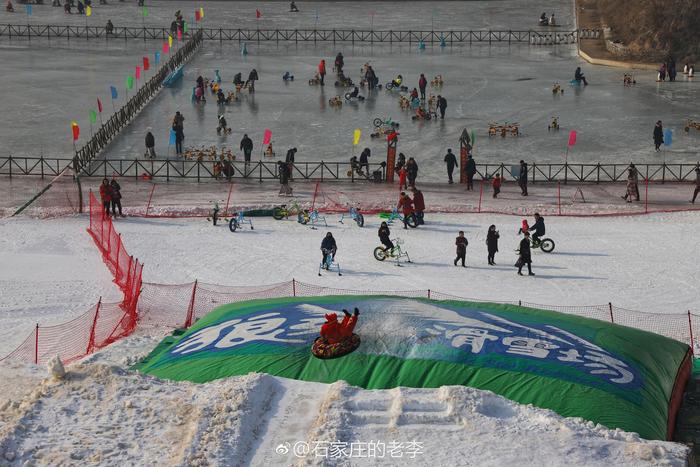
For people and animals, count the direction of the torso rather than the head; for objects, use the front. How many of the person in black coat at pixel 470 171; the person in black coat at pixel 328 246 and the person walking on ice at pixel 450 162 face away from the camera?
2

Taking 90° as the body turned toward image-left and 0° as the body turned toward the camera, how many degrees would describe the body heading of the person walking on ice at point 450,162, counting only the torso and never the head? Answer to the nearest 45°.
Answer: approximately 180°

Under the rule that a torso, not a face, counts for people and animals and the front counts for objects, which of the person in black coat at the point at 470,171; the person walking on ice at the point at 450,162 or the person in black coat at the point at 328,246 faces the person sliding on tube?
the person in black coat at the point at 328,246

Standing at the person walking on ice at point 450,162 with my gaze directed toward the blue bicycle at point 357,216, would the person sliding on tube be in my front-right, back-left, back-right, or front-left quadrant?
front-left

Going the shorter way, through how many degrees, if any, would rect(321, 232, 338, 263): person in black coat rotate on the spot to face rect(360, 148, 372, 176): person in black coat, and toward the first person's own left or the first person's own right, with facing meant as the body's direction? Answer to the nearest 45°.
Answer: approximately 180°

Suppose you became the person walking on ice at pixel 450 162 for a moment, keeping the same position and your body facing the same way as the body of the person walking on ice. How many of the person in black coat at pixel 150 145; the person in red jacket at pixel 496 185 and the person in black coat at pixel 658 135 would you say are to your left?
1

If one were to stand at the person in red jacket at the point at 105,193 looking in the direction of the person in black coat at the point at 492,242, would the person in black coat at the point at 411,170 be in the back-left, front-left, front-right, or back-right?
front-left

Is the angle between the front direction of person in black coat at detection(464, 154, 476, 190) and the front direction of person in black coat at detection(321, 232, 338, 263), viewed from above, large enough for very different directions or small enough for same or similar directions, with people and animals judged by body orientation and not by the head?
very different directions

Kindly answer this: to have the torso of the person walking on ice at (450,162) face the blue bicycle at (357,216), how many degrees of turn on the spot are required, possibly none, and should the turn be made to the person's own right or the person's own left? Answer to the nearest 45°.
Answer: approximately 135° to the person's own left

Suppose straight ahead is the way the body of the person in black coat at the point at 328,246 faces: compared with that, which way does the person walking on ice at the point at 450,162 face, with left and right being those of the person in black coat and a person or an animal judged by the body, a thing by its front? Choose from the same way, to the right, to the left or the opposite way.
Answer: the opposite way

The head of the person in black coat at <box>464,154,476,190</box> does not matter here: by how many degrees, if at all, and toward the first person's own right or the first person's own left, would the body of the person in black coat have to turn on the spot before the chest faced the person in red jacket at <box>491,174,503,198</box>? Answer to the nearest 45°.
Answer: approximately 135° to the first person's own right

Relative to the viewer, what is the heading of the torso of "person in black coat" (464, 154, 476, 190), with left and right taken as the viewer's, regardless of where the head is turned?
facing away from the viewer

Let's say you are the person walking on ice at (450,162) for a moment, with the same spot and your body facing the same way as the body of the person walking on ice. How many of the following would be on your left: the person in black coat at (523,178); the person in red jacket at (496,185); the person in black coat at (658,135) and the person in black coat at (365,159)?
1

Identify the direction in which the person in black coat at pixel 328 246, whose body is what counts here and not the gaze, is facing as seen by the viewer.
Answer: toward the camera

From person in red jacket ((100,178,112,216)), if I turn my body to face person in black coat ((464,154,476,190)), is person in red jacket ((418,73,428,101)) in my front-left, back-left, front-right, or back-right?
front-left
